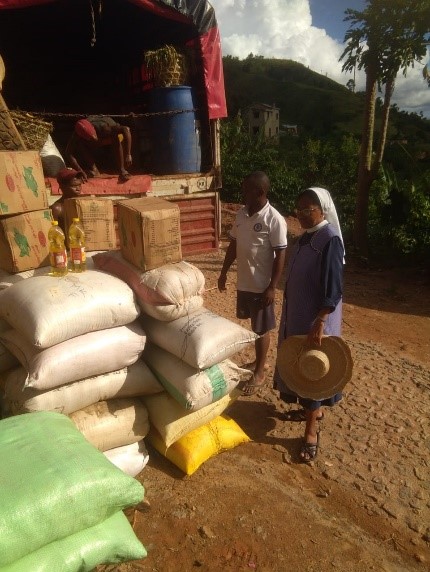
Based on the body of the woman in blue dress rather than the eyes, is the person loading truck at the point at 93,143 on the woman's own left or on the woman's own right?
on the woman's own right

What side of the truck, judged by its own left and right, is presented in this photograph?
back

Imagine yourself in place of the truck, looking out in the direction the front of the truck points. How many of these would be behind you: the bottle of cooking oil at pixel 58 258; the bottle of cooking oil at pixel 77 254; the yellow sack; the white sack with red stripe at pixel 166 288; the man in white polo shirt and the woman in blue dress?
6

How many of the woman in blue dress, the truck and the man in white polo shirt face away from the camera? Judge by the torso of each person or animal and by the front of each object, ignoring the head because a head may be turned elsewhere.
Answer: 1

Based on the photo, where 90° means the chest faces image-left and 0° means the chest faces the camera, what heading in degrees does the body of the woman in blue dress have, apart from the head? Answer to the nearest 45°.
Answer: approximately 45°

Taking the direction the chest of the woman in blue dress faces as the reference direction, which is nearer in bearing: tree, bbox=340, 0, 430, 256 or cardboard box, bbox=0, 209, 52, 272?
the cardboard box

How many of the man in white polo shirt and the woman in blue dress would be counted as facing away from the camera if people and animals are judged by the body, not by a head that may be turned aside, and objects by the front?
0

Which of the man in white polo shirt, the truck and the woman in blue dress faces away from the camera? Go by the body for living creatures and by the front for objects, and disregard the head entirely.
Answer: the truck

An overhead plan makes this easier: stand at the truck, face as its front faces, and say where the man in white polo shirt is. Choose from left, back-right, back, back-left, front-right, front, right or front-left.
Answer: back

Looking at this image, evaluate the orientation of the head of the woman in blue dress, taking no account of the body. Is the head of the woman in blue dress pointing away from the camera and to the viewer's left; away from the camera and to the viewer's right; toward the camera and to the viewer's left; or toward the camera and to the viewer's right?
toward the camera and to the viewer's left

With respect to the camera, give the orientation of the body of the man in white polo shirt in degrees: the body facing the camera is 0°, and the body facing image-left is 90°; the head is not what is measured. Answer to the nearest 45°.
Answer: approximately 45°

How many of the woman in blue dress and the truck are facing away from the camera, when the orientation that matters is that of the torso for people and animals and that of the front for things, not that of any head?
1

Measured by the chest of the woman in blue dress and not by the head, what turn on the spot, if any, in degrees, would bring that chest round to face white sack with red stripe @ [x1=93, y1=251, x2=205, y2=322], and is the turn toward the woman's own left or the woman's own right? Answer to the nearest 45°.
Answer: approximately 45° to the woman's own right
